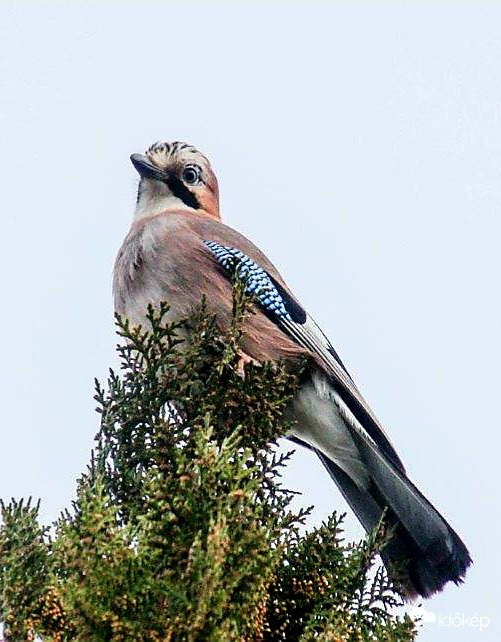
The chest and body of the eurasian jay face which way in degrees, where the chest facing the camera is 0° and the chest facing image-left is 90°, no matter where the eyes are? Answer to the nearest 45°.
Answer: approximately 45°
